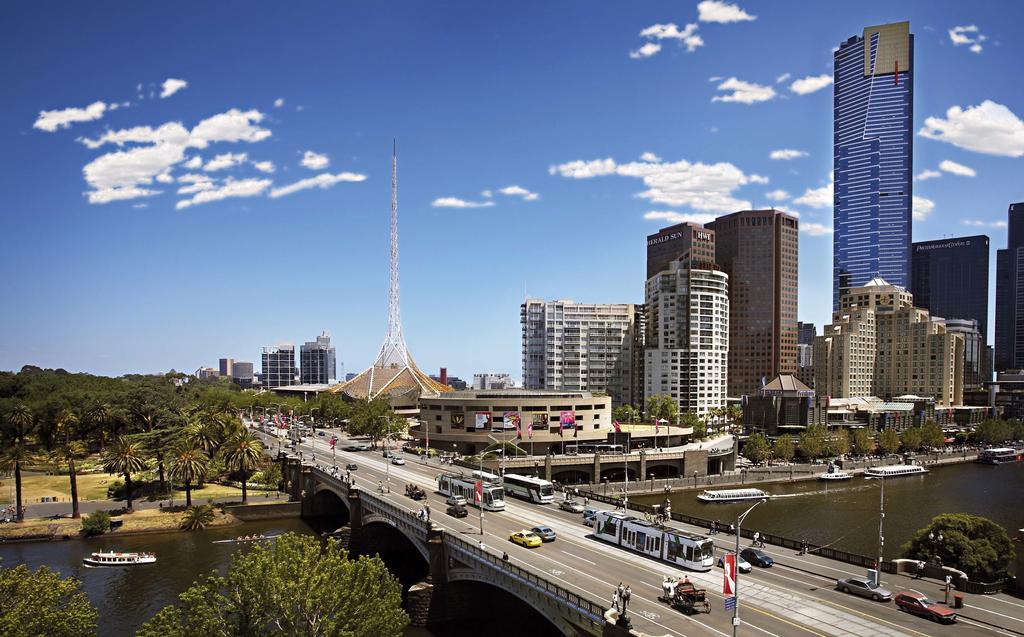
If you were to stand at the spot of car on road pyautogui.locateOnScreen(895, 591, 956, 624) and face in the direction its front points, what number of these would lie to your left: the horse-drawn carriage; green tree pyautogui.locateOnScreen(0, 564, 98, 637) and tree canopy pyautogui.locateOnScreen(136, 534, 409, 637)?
0

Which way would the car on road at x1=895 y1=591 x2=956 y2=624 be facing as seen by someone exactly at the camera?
facing the viewer and to the right of the viewer

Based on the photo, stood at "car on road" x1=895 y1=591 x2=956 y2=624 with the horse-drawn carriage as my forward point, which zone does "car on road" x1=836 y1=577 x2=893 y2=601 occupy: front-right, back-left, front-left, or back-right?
front-right

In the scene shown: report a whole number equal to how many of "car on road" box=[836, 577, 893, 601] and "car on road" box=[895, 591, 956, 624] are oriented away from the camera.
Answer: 0

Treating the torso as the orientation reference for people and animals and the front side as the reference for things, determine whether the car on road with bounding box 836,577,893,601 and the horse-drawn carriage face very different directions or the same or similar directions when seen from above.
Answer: very different directions

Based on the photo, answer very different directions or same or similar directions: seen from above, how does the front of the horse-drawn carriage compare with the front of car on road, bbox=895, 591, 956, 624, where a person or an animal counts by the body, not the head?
very different directions

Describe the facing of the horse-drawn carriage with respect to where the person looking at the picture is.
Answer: facing away from the viewer and to the left of the viewer
